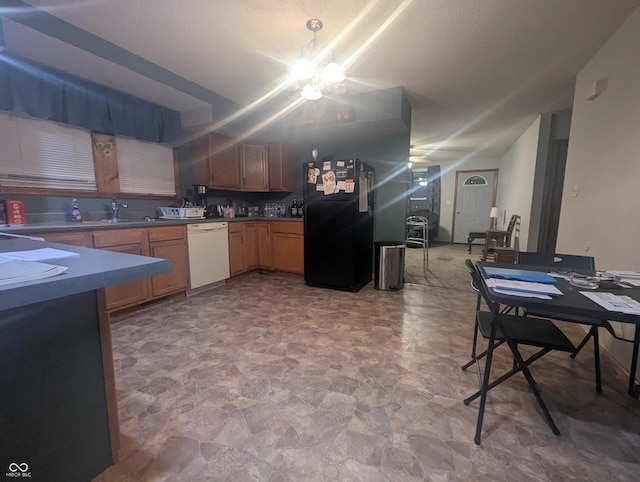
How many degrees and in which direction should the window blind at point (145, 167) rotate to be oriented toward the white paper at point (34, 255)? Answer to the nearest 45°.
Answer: approximately 45° to its right

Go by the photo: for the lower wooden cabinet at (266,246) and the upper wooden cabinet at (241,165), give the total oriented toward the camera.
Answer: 2

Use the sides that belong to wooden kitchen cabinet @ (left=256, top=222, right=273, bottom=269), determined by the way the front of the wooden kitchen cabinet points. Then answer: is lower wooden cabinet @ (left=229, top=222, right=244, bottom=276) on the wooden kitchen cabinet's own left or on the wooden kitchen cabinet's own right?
on the wooden kitchen cabinet's own right

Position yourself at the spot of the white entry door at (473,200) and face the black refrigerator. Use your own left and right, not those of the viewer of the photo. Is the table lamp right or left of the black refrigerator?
left

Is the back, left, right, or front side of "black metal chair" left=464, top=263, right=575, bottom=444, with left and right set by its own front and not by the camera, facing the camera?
right

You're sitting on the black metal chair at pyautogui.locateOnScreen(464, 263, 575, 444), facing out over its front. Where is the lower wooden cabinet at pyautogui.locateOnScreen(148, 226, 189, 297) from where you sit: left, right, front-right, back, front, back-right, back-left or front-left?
back

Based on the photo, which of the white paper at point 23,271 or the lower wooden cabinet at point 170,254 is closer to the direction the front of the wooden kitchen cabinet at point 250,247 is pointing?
the white paper

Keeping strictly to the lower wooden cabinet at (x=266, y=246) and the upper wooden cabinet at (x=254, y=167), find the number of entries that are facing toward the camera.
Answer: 2
